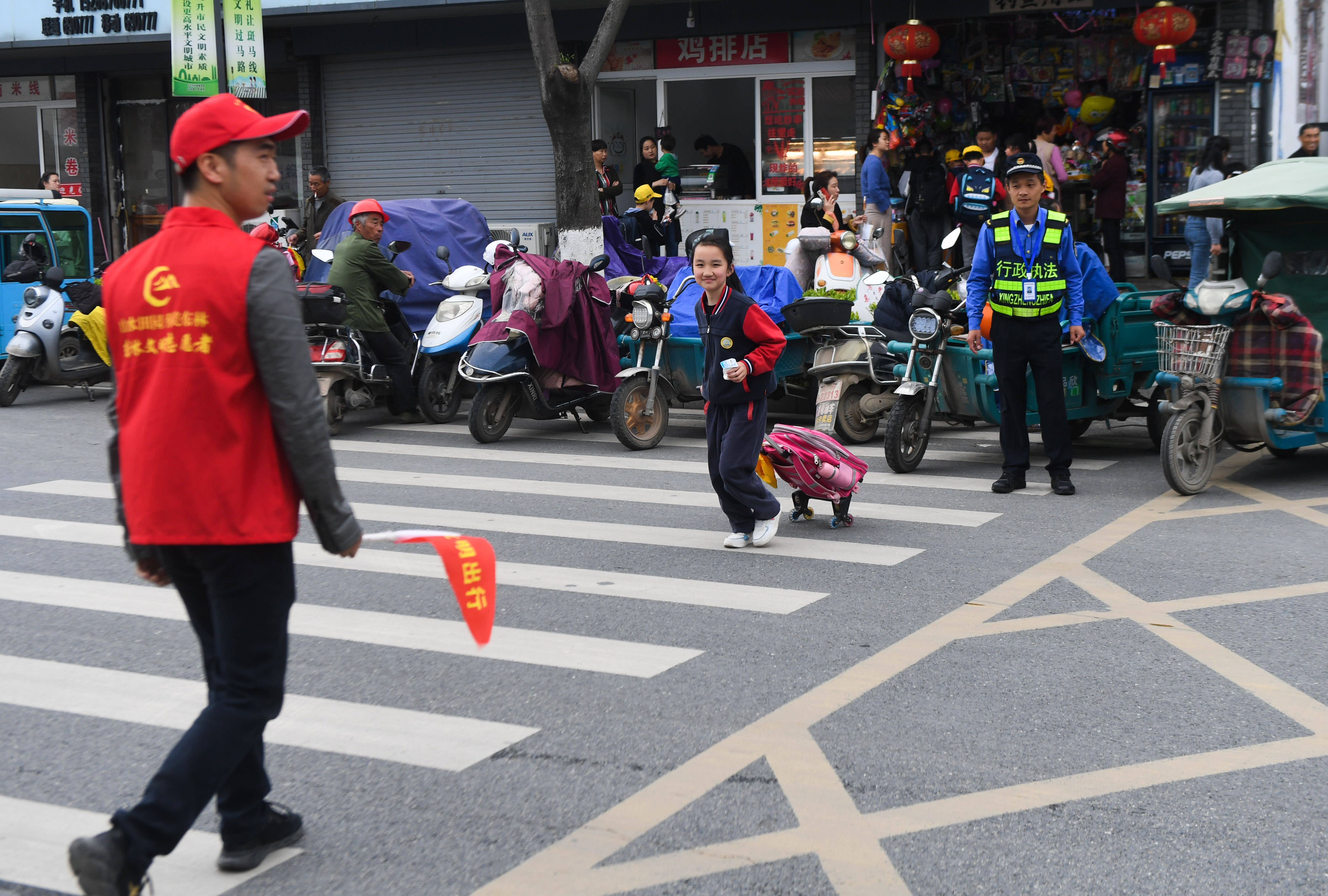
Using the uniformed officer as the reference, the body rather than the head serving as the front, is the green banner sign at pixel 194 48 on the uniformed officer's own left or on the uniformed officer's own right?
on the uniformed officer's own right

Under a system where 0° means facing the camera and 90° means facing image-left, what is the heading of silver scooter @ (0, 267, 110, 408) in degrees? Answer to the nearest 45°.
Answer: approximately 45°

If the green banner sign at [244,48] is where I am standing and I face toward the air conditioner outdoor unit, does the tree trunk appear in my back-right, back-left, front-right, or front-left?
front-right

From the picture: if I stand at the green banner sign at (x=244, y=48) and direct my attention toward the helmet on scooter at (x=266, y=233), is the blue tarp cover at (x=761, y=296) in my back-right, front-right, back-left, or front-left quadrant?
front-left

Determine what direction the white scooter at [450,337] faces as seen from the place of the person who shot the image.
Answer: facing the viewer and to the left of the viewer

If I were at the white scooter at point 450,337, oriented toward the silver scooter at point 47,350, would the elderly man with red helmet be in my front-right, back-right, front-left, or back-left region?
front-left

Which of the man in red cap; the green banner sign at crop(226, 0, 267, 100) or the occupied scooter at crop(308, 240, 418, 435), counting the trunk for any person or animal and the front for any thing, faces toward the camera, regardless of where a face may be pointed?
the green banner sign

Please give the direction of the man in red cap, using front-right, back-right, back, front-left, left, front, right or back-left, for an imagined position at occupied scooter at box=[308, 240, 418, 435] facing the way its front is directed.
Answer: back-right

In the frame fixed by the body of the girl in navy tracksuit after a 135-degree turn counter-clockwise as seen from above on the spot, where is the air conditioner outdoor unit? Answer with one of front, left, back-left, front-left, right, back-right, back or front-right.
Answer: left

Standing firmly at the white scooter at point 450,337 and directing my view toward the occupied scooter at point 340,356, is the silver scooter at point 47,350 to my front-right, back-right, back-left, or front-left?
front-right

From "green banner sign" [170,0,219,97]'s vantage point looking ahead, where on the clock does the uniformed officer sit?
The uniformed officer is roughly at 11 o'clock from the green banner sign.

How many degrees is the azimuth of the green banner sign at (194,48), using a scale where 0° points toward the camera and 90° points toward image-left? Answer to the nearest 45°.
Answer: approximately 0°

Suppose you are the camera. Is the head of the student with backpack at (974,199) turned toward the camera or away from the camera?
away from the camera

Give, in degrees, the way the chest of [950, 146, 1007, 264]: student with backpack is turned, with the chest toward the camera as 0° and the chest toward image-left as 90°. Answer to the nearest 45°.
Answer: approximately 180°

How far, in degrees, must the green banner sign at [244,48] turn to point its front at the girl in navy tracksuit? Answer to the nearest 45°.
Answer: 0° — it already faces them

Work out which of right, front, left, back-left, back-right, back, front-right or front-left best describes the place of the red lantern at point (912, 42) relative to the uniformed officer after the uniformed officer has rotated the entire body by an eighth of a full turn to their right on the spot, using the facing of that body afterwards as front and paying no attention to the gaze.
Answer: back-right

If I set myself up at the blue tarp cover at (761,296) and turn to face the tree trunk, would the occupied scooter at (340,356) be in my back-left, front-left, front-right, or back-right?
front-left

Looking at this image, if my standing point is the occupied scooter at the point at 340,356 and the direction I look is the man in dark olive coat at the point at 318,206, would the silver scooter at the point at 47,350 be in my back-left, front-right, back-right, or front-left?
front-left
